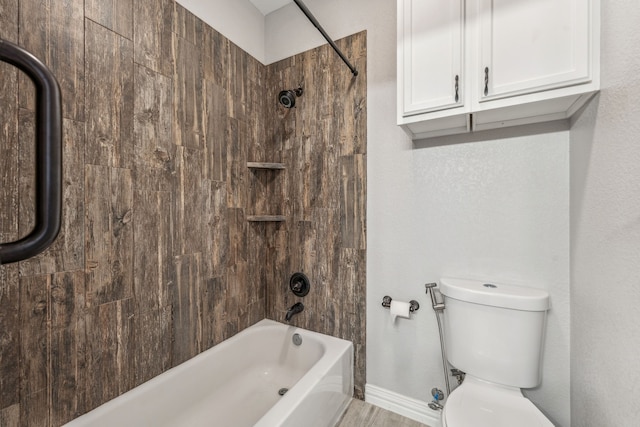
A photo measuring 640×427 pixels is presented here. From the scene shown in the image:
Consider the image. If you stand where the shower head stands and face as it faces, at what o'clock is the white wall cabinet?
The white wall cabinet is roughly at 9 o'clock from the shower head.

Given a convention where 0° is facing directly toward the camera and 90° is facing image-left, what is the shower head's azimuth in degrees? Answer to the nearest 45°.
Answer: approximately 45°

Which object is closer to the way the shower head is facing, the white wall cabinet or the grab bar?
the grab bar
